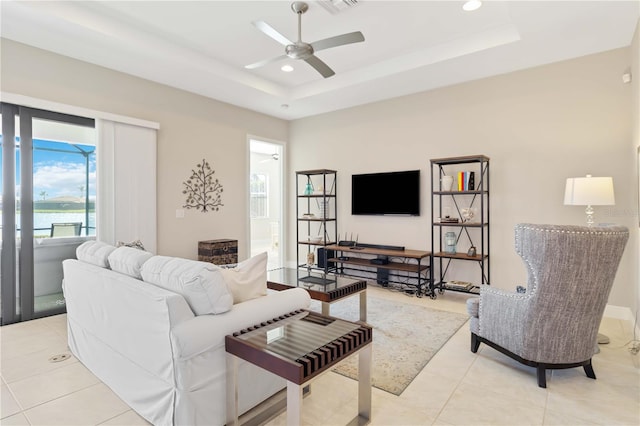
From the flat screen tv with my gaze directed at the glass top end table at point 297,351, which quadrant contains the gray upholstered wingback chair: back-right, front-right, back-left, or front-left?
front-left

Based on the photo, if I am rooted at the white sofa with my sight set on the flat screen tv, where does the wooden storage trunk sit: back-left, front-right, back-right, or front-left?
front-left

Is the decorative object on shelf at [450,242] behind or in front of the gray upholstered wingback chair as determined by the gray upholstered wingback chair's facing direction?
in front

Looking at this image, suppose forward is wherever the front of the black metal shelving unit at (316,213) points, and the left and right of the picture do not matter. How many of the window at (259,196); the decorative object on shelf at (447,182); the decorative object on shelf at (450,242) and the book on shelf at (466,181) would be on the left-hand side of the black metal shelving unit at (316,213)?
3

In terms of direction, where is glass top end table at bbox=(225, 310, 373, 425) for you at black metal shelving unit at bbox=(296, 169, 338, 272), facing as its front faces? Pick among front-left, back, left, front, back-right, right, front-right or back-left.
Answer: front-left

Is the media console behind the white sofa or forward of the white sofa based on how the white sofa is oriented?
forward

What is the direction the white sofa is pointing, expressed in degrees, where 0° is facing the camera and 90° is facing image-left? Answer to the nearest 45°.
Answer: approximately 225°

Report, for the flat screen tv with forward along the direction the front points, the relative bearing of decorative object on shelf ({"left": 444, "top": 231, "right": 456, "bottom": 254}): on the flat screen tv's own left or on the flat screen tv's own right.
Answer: on the flat screen tv's own left

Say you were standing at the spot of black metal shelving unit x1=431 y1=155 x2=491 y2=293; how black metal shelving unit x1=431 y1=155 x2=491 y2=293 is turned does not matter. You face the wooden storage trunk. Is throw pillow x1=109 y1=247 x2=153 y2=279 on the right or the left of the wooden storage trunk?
left

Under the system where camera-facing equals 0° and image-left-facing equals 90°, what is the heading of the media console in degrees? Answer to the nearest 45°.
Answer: approximately 45°

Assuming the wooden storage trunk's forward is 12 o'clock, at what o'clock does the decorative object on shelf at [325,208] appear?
The decorative object on shelf is roughly at 10 o'clock from the wooden storage trunk.

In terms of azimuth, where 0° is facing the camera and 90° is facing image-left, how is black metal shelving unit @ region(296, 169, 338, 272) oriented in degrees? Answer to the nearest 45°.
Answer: approximately 45°

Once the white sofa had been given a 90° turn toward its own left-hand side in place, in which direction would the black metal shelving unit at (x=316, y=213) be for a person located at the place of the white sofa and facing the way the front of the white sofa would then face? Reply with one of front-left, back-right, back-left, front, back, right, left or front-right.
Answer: right

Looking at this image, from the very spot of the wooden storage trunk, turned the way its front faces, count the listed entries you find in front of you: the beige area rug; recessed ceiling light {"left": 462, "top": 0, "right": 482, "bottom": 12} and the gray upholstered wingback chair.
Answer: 3

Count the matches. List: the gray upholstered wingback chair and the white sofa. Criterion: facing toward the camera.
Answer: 0
